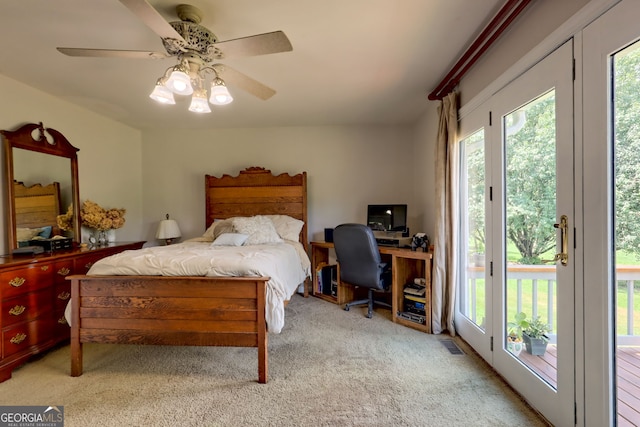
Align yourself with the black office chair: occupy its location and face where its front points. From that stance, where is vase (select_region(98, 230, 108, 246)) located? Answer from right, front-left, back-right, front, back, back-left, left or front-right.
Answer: back-left

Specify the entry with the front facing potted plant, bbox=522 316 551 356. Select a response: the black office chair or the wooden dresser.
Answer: the wooden dresser

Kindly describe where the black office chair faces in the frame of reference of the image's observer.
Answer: facing away from the viewer and to the right of the viewer

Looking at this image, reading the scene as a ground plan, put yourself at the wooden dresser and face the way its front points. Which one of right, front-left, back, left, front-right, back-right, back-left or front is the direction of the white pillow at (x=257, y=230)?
front-left

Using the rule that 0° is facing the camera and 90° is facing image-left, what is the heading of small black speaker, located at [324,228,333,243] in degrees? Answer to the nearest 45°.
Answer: approximately 0°

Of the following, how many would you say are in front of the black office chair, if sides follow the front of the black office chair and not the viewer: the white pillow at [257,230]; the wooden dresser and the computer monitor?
1

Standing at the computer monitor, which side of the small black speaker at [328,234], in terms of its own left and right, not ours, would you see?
left

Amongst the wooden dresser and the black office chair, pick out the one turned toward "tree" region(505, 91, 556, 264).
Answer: the wooden dresser

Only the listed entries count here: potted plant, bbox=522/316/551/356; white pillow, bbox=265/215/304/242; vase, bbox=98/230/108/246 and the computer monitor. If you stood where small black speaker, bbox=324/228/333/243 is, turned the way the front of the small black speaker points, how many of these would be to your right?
2

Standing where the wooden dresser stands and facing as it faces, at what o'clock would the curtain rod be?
The curtain rod is roughly at 12 o'clock from the wooden dresser.

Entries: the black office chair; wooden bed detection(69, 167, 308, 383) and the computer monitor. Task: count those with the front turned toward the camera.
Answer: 2

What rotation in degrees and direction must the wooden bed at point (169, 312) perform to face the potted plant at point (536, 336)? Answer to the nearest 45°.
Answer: approximately 45° to its left

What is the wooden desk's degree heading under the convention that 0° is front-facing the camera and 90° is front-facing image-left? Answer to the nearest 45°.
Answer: approximately 45°

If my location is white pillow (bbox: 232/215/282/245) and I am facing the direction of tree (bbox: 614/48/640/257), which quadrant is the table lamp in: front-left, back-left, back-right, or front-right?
back-left
